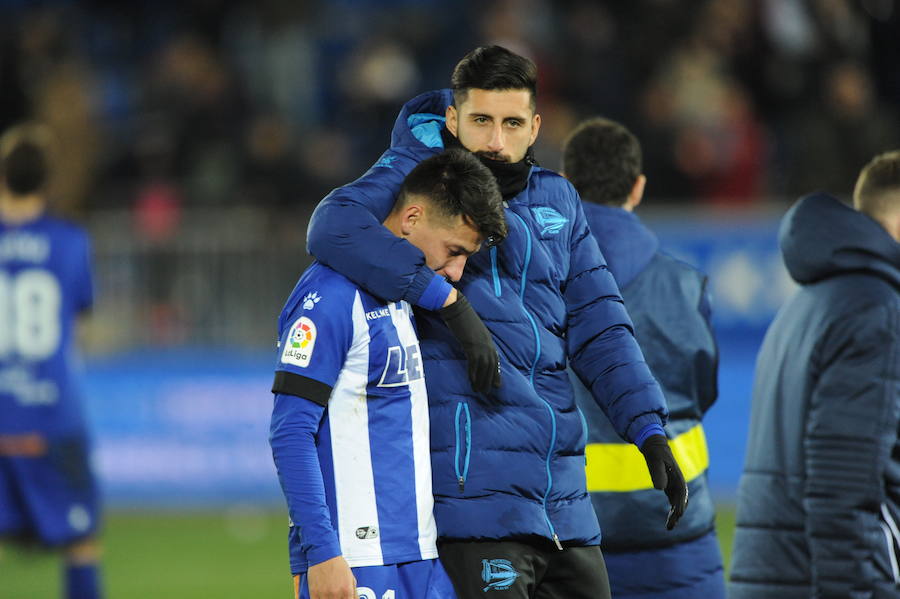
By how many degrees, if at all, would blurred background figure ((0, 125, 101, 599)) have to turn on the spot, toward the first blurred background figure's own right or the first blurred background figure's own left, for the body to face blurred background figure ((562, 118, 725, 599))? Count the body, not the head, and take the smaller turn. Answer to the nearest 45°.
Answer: approximately 135° to the first blurred background figure's own right

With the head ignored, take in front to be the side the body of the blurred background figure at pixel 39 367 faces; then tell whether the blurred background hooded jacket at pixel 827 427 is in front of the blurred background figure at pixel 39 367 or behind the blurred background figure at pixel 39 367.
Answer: behind

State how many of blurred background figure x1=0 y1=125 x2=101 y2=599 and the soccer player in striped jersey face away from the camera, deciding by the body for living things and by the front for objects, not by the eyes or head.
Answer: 1

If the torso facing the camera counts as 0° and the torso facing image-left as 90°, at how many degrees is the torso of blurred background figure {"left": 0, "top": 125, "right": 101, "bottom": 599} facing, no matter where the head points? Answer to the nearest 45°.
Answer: approximately 180°

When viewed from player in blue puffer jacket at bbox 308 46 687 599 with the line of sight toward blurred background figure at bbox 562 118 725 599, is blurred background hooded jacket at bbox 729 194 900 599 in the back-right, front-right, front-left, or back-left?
front-right

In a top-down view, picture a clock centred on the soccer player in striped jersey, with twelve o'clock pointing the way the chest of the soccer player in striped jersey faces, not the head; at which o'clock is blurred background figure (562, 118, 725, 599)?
The blurred background figure is roughly at 9 o'clock from the soccer player in striped jersey.

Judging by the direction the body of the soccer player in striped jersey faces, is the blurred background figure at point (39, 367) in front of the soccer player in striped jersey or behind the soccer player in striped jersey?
behind

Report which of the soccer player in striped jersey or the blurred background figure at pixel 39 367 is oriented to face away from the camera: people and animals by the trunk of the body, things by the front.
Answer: the blurred background figure

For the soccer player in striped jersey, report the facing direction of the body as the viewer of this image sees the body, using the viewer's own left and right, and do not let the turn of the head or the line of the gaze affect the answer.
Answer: facing the viewer and to the right of the viewer

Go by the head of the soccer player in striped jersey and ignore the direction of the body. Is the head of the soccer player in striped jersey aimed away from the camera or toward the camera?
toward the camera
